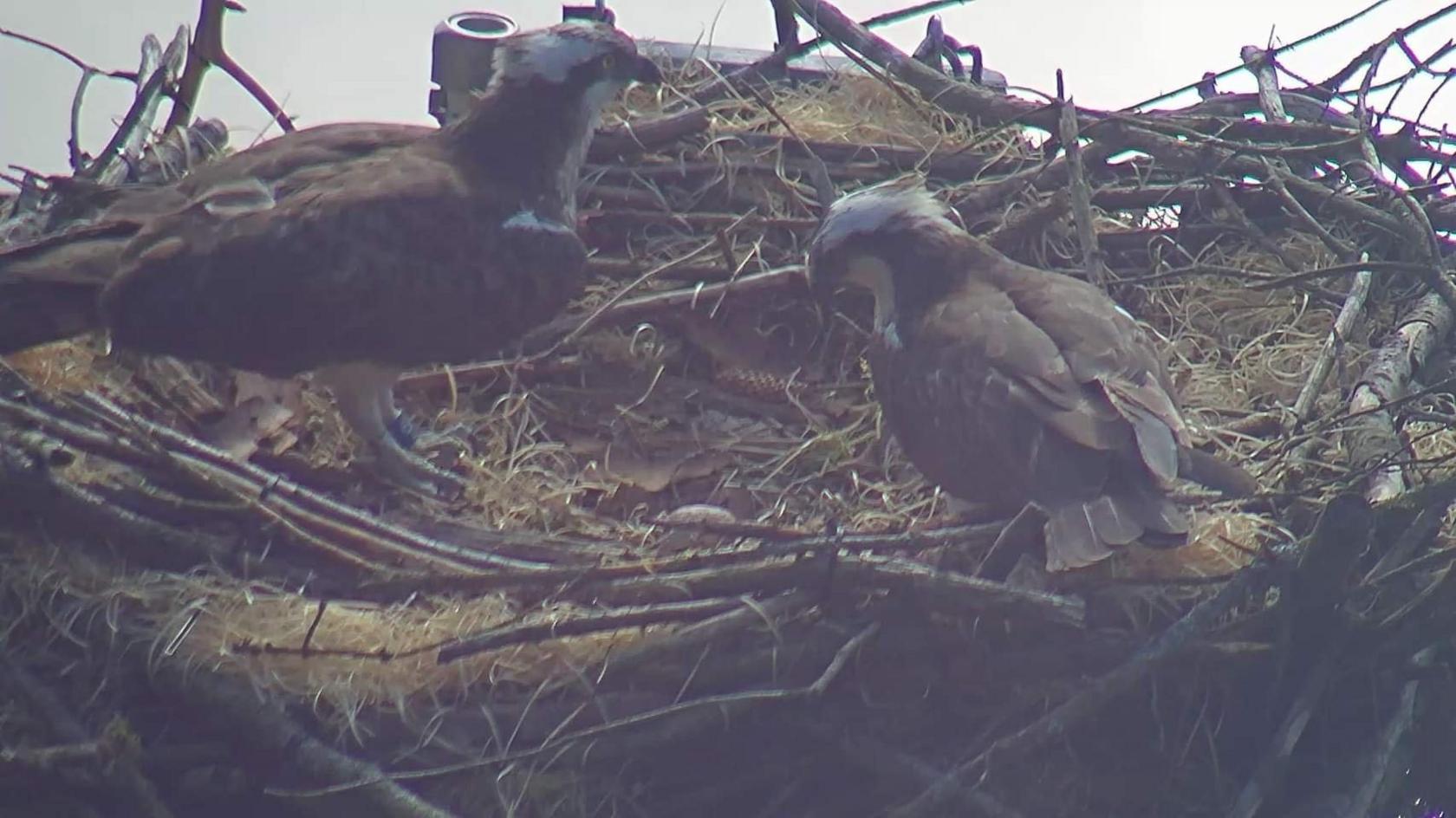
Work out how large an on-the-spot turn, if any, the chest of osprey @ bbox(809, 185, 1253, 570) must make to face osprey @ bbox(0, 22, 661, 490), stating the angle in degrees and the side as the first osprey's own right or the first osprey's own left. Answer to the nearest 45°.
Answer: approximately 45° to the first osprey's own left

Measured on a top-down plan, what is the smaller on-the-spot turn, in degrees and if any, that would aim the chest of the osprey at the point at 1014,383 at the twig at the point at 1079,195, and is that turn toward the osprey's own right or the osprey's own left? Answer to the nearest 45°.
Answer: approximately 45° to the osprey's own right

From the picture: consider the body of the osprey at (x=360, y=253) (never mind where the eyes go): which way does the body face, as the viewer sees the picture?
to the viewer's right

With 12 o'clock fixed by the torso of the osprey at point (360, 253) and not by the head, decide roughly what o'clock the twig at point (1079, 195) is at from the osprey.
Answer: The twig is roughly at 12 o'clock from the osprey.

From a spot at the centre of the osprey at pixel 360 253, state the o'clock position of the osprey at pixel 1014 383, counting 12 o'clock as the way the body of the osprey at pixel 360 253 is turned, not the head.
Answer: the osprey at pixel 1014 383 is roughly at 1 o'clock from the osprey at pixel 360 253.

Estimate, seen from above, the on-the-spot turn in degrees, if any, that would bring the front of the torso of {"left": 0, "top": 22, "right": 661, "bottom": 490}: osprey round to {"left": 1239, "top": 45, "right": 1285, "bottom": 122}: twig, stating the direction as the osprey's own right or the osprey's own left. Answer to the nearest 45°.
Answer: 0° — it already faces it

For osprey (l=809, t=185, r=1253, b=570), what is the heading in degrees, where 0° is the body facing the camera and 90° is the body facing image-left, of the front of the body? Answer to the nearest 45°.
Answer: approximately 135°

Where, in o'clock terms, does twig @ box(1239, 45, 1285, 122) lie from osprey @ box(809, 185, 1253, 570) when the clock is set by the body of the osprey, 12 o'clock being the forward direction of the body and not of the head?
The twig is roughly at 2 o'clock from the osprey.

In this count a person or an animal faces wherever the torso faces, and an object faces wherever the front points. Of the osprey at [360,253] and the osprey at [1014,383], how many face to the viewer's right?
1
